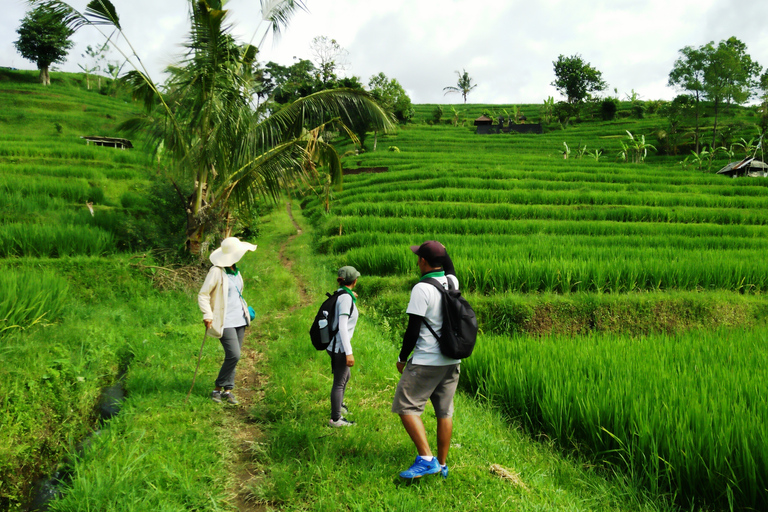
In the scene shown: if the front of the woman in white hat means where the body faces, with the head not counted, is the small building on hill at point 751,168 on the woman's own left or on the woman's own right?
on the woman's own left

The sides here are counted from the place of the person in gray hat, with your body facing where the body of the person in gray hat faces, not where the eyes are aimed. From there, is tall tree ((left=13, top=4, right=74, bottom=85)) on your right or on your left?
on your left

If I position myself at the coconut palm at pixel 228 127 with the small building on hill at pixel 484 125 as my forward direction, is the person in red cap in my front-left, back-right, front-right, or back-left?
back-right

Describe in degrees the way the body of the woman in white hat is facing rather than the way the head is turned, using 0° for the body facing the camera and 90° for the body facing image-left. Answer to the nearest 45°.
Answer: approximately 315°

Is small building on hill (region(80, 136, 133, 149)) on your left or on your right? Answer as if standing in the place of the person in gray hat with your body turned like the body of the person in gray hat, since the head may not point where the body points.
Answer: on your left

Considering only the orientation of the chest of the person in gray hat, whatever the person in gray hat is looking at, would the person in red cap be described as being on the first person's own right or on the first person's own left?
on the first person's own right

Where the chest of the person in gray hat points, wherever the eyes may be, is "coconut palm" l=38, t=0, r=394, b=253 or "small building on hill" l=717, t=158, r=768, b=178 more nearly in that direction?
the small building on hill
